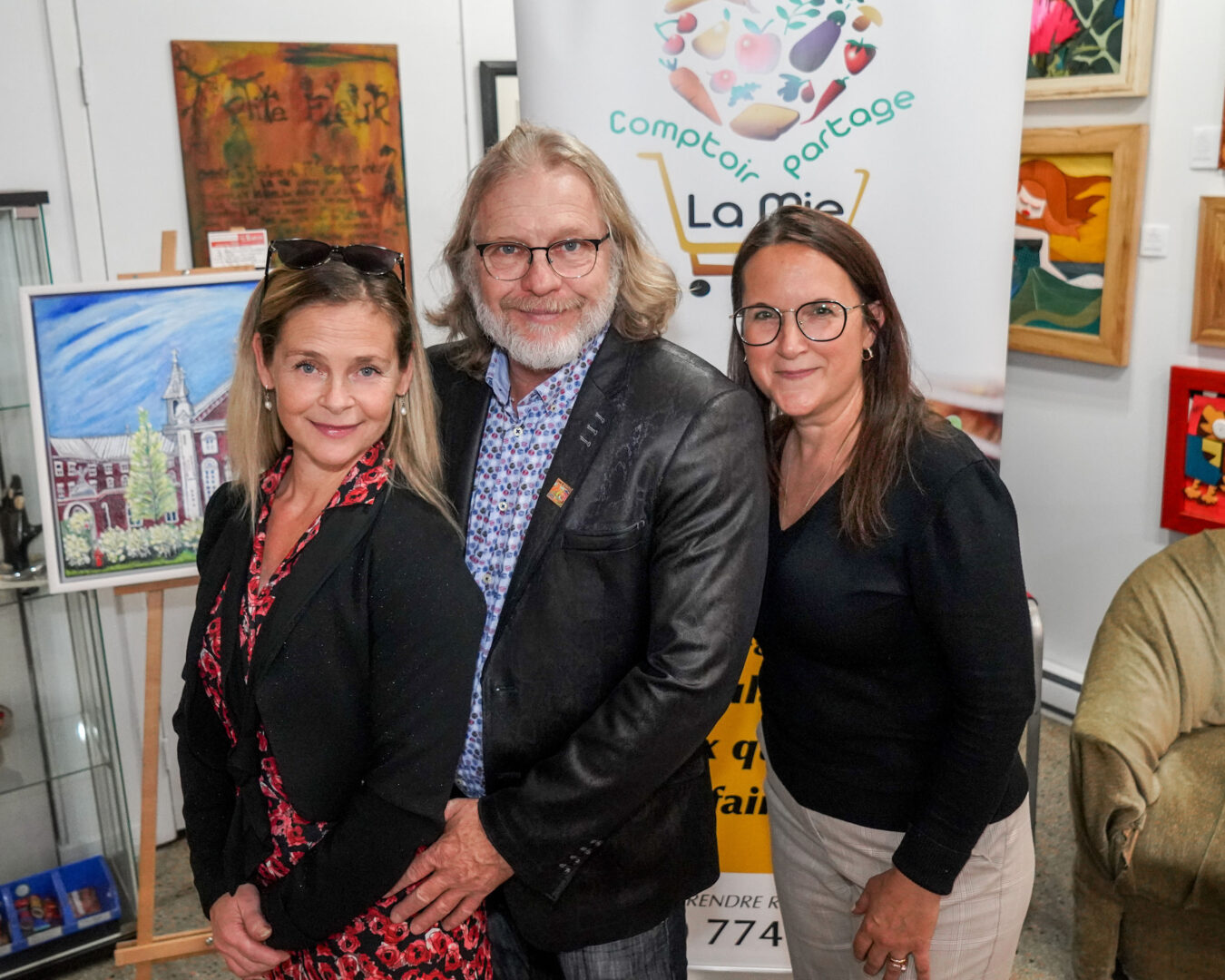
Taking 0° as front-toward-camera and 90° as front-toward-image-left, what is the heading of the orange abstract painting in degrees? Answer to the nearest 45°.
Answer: approximately 0°

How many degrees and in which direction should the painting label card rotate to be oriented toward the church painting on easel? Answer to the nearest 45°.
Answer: approximately 45° to its right

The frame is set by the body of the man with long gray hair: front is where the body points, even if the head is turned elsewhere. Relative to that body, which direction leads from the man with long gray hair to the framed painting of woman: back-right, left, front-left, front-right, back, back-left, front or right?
back

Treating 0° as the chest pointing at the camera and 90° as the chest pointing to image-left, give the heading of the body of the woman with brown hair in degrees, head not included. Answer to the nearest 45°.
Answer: approximately 45°

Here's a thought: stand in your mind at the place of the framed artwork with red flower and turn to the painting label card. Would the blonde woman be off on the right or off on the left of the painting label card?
left

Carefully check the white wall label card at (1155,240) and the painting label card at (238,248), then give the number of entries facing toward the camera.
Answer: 2
